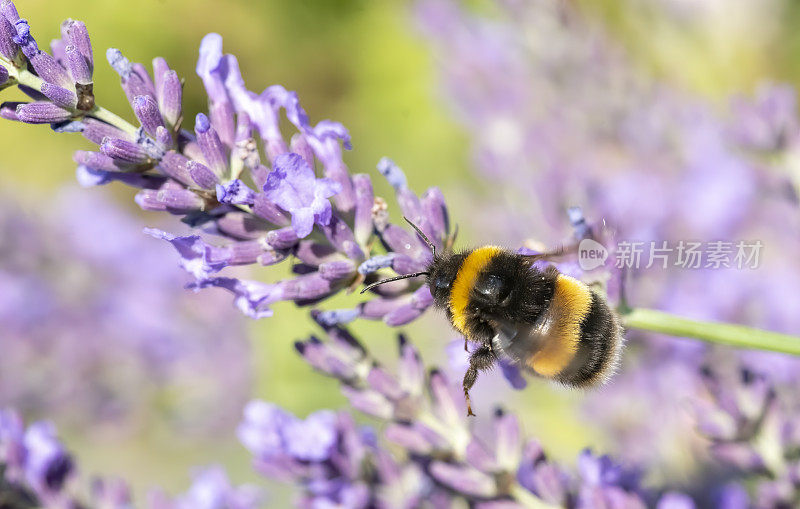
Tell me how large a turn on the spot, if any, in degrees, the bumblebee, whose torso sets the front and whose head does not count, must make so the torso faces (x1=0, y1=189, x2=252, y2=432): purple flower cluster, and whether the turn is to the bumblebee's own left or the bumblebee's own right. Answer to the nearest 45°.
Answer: approximately 45° to the bumblebee's own right

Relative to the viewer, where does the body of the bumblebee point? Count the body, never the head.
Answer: to the viewer's left
